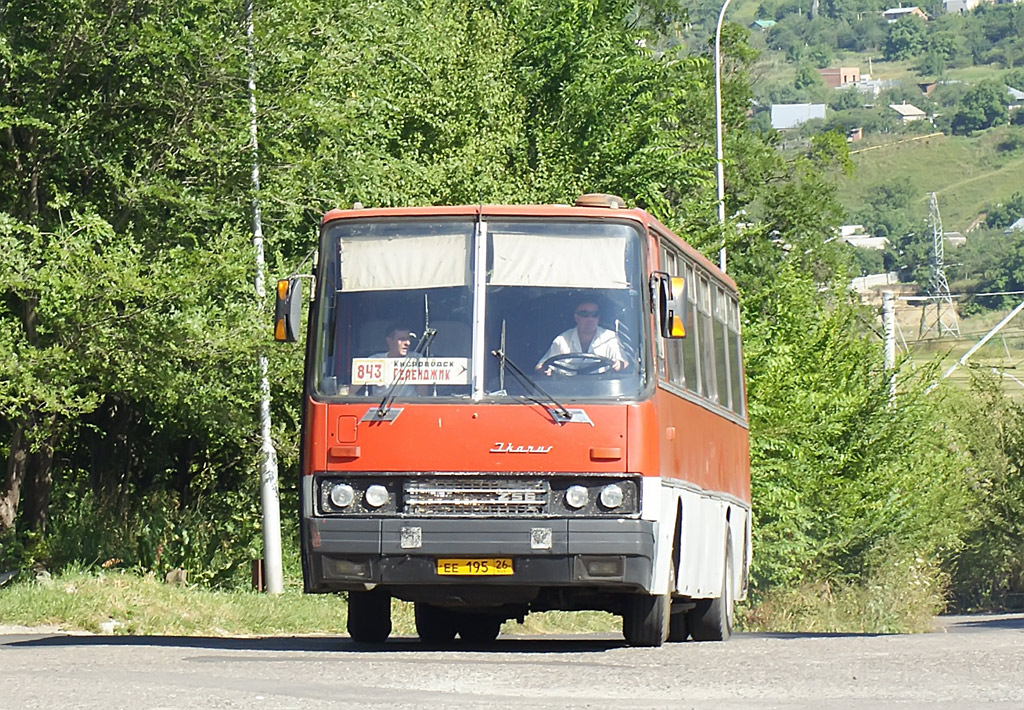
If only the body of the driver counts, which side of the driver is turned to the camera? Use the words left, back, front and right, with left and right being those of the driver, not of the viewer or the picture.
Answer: front

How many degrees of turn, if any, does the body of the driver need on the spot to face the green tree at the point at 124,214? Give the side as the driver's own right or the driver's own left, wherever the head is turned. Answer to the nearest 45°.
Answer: approximately 135° to the driver's own right

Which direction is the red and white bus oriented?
toward the camera

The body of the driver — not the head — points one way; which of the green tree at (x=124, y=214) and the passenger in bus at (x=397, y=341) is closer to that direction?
the passenger in bus

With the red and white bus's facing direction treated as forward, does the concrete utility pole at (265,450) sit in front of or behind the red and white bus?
behind

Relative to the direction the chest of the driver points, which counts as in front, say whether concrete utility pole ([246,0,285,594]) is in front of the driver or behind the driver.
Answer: behind

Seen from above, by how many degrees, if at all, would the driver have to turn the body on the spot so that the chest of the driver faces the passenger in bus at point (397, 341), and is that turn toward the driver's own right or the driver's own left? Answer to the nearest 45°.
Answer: approximately 90° to the driver's own right

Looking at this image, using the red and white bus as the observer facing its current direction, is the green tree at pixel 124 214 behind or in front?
behind
